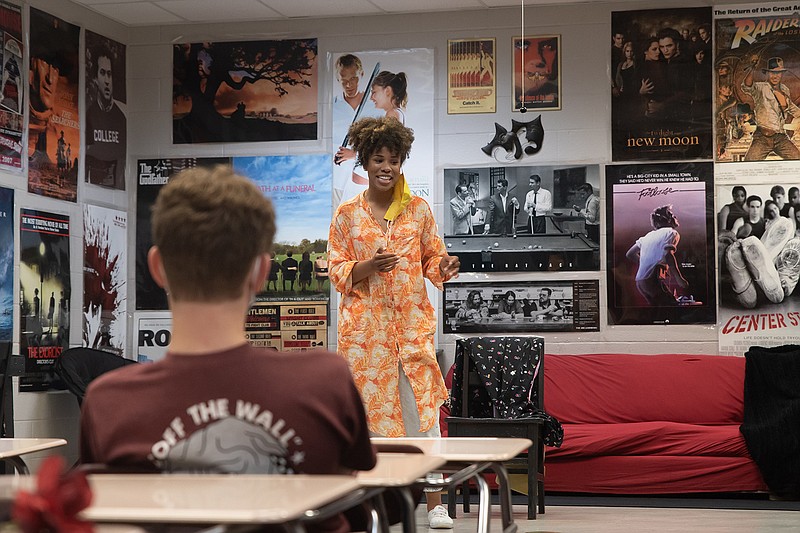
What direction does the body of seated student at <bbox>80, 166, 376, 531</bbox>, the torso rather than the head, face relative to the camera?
away from the camera

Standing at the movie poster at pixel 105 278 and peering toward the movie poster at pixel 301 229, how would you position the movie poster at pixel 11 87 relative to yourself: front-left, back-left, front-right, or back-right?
back-right

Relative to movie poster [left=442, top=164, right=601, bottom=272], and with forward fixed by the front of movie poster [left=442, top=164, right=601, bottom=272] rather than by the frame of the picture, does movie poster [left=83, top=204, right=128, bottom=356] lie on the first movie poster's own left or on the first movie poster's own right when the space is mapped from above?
on the first movie poster's own right

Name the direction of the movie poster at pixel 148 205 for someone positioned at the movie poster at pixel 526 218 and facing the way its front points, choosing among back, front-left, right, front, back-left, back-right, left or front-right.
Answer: right

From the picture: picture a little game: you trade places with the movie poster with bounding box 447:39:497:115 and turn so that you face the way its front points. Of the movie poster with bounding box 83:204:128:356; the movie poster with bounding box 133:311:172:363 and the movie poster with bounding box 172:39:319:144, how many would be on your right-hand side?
3

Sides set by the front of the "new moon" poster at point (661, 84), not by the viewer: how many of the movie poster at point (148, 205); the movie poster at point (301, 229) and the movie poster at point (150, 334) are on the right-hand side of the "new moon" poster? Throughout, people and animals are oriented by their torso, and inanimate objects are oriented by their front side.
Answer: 3

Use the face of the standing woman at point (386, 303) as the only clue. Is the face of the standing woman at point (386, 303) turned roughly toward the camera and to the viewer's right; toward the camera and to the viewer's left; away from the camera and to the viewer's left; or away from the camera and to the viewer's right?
toward the camera and to the viewer's left

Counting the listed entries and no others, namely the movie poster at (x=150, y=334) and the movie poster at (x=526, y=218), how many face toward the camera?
2

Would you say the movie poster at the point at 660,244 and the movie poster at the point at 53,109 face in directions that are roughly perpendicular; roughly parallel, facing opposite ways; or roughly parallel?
roughly perpendicular

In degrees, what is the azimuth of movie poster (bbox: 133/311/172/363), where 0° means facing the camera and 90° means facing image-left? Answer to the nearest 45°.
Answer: approximately 0°

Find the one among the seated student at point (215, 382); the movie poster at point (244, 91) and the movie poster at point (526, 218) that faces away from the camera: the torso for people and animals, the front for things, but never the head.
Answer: the seated student
